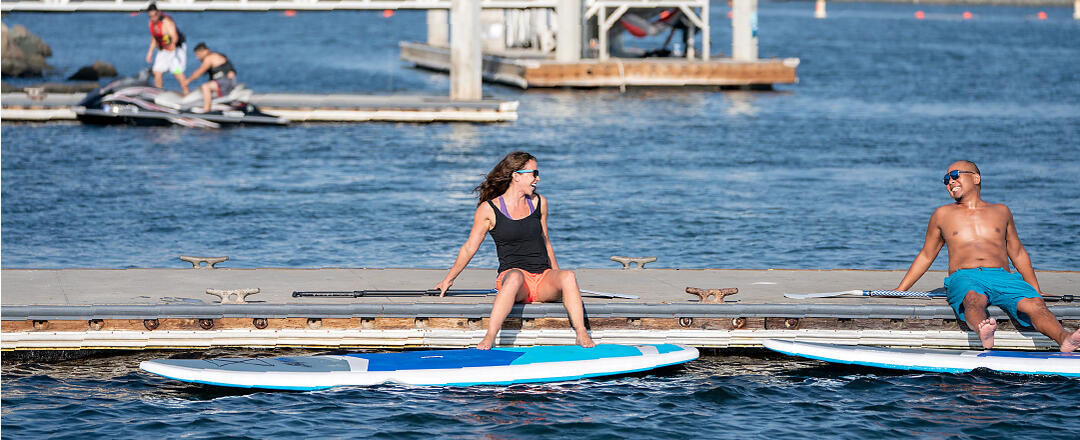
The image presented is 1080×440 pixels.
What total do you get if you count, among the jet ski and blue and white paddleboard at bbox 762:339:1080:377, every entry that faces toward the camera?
0

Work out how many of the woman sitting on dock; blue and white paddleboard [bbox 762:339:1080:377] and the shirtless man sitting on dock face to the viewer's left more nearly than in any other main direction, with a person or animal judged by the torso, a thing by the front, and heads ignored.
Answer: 1

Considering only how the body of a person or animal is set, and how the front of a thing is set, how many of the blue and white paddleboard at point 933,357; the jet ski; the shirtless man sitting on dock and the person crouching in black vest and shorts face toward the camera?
1

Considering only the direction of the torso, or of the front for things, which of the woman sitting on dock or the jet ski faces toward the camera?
the woman sitting on dock

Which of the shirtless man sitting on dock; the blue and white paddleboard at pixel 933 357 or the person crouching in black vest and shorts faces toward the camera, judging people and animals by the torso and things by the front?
the shirtless man sitting on dock

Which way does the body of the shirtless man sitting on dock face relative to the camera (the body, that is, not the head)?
toward the camera

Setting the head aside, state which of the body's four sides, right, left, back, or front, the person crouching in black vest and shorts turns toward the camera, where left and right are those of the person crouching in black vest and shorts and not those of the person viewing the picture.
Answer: left

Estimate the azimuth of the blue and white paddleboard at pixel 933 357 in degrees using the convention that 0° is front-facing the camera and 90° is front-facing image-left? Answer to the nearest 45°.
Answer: approximately 90°

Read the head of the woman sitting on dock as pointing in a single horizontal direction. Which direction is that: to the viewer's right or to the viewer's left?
to the viewer's right

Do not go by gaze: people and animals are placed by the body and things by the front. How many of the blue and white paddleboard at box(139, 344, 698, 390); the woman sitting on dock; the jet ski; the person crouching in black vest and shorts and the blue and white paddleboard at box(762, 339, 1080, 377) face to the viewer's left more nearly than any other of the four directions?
4

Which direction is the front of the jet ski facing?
to the viewer's left

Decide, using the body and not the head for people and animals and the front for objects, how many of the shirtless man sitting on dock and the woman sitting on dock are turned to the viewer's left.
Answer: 0

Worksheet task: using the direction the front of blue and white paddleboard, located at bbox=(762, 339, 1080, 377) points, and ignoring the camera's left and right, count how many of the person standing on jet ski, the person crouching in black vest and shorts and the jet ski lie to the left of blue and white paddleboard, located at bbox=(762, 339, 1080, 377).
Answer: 0

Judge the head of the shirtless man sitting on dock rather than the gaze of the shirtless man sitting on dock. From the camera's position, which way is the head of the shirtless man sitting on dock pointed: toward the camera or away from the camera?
toward the camera
